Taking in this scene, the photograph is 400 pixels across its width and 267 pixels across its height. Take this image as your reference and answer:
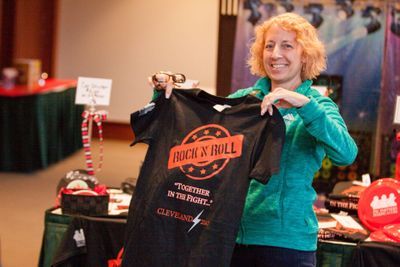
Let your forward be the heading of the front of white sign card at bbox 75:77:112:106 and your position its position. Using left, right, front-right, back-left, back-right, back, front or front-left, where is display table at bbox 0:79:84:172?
back

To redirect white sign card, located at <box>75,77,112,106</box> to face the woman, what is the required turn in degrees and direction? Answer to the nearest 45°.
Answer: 0° — it already faces them

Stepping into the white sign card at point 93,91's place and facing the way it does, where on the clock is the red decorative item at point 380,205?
The red decorative item is roughly at 10 o'clock from the white sign card.

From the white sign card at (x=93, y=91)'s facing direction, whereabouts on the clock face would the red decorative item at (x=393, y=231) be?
The red decorative item is roughly at 10 o'clock from the white sign card.

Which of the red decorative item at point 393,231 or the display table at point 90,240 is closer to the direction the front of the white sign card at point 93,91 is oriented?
the display table

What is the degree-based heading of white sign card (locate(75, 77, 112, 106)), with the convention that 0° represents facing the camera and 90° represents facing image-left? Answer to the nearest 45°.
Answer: approximately 0°

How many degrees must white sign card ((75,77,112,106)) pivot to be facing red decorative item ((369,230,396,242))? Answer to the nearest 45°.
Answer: approximately 45° to its left

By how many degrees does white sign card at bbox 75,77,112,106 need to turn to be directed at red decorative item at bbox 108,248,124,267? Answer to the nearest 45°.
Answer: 0° — it already faces it
